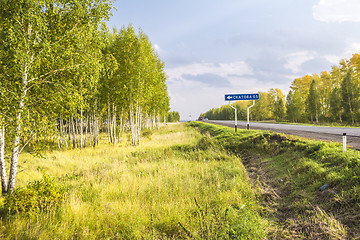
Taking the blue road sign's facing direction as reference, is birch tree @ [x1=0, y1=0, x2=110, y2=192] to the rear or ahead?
ahead

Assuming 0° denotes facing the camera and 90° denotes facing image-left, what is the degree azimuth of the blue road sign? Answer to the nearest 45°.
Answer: approximately 0°

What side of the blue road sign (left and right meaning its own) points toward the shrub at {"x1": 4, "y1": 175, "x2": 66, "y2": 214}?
front
